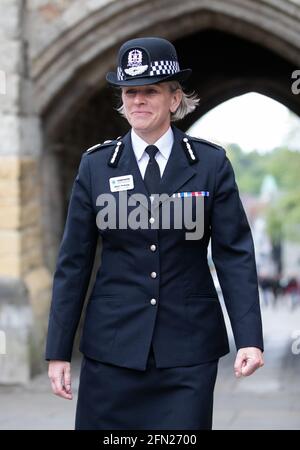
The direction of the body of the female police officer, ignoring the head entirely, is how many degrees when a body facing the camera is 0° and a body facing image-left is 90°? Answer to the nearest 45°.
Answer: approximately 0°

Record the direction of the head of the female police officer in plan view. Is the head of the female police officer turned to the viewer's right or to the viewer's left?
to the viewer's left
